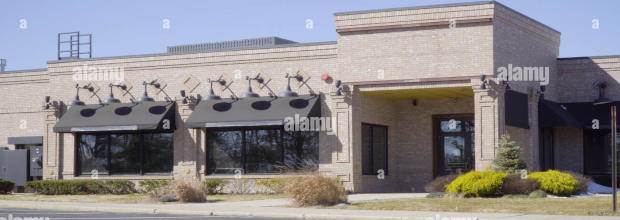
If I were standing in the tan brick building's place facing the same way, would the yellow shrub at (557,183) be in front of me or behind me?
in front

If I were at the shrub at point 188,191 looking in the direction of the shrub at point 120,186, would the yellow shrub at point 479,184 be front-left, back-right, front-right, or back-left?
back-right

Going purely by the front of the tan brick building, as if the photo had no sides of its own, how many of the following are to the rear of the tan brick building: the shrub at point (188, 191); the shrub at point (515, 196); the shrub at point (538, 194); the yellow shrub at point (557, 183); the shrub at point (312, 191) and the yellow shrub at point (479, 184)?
0

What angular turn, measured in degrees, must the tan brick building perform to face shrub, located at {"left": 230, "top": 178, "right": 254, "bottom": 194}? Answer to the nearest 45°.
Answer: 0° — it already faces it

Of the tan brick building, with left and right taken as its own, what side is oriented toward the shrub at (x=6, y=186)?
right

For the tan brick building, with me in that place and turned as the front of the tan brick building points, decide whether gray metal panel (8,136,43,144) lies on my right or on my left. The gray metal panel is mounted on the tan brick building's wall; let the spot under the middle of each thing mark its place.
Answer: on my right

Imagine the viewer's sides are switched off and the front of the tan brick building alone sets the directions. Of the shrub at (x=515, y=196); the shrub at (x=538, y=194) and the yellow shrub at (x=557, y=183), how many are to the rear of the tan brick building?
0

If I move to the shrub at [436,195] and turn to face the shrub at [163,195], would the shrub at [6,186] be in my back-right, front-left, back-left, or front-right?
front-right

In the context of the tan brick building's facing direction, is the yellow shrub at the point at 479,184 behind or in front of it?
in front

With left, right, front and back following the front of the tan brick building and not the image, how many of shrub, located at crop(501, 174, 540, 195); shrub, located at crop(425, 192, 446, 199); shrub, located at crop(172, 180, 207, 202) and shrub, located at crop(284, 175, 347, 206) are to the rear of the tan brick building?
0

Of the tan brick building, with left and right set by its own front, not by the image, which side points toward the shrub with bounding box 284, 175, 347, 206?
front

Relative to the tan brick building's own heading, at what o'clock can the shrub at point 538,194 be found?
The shrub is roughly at 11 o'clock from the tan brick building.

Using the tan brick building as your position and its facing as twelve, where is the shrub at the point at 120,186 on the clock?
The shrub is roughly at 3 o'clock from the tan brick building.

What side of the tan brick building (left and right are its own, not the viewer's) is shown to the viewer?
front

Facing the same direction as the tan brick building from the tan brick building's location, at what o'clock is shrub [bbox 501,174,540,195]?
The shrub is roughly at 11 o'clock from the tan brick building.
